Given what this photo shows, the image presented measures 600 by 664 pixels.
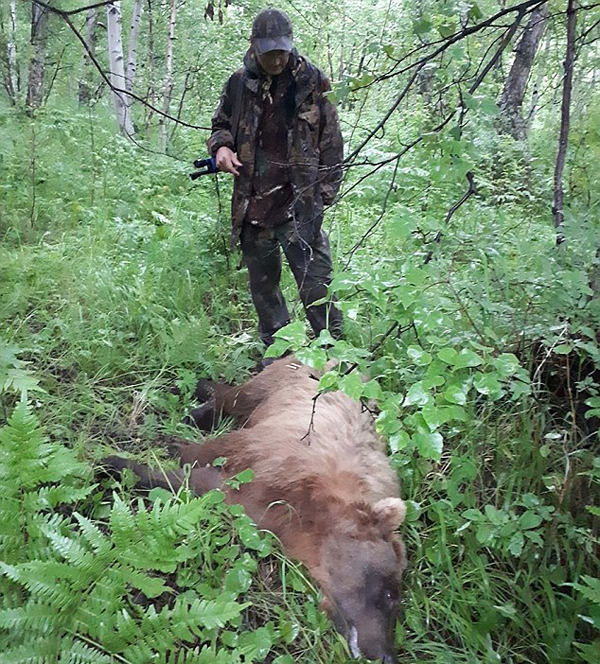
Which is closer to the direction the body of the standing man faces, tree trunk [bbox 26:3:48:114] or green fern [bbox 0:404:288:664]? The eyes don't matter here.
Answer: the green fern

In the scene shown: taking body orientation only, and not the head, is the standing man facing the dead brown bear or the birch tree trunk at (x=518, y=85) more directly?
the dead brown bear

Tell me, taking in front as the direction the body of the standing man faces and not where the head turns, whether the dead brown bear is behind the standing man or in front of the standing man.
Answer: in front

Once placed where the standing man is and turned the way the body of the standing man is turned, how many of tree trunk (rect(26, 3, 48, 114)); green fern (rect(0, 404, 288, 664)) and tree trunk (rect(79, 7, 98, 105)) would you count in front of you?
1

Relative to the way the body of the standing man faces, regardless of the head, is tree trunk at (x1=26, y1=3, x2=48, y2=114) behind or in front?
behind

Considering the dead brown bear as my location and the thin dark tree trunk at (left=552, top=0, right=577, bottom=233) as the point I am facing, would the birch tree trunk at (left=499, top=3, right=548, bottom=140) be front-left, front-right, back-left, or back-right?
front-left

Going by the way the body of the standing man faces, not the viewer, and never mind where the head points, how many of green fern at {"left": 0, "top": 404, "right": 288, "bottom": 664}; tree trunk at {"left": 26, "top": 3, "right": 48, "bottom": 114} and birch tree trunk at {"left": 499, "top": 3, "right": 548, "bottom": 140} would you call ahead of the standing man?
1

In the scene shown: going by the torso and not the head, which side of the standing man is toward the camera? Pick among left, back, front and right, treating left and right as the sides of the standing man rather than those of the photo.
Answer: front

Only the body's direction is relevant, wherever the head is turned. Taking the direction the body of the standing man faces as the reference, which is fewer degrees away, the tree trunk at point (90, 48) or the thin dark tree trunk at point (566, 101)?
the thin dark tree trunk

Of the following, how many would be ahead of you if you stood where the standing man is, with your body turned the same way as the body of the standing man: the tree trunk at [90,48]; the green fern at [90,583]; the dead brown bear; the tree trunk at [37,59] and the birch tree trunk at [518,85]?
2

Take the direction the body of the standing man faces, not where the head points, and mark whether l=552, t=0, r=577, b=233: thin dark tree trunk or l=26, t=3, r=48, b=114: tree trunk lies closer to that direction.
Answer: the thin dark tree trunk

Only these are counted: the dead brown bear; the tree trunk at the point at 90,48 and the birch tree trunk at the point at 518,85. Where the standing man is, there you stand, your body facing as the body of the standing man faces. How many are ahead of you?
1

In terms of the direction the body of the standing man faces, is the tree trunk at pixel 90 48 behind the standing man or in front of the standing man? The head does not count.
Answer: behind

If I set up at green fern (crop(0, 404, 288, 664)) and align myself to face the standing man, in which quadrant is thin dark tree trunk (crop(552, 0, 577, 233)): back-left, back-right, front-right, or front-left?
front-right

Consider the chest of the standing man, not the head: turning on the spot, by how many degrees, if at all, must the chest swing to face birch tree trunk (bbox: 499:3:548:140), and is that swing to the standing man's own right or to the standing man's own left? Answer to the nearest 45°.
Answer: approximately 135° to the standing man's own left
